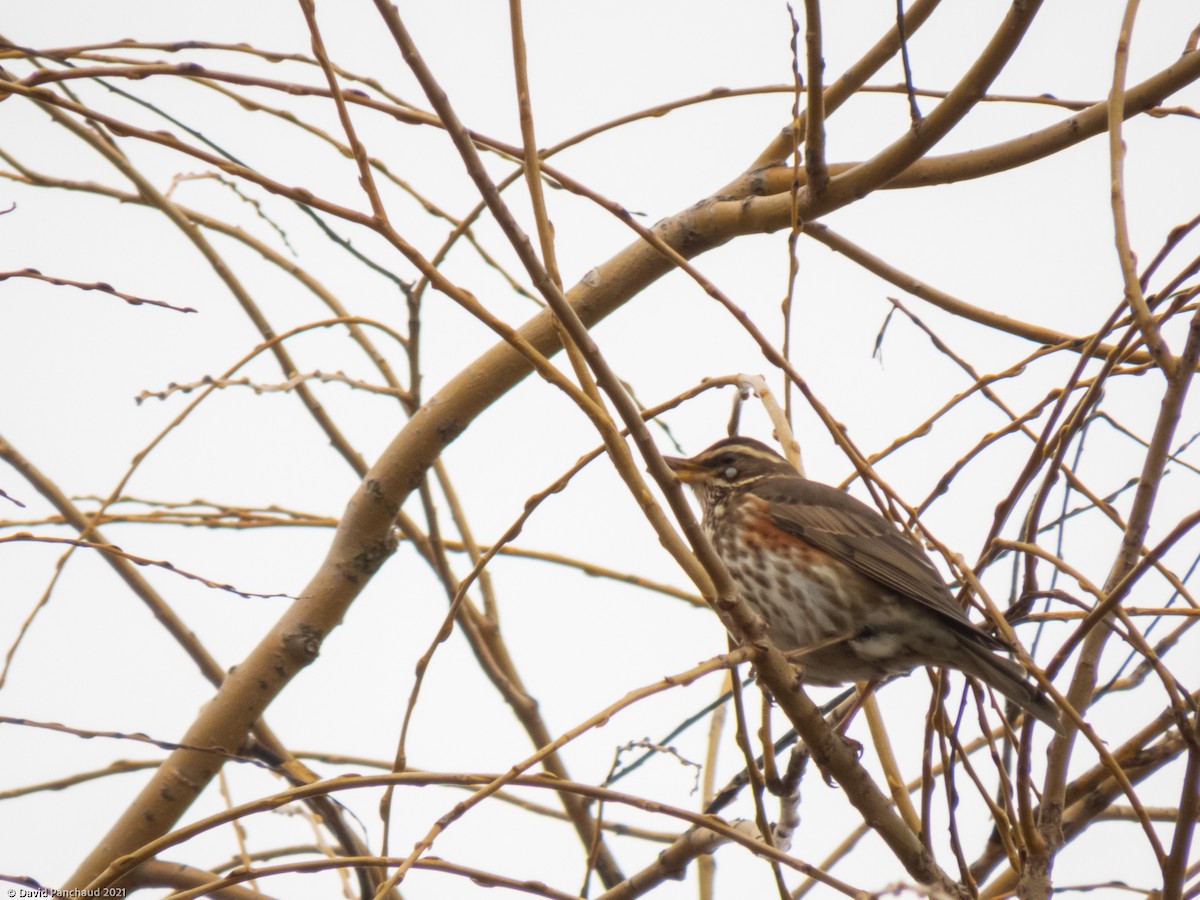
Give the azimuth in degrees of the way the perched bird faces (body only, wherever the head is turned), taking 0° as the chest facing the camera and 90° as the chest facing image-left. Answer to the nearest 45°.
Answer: approximately 90°
